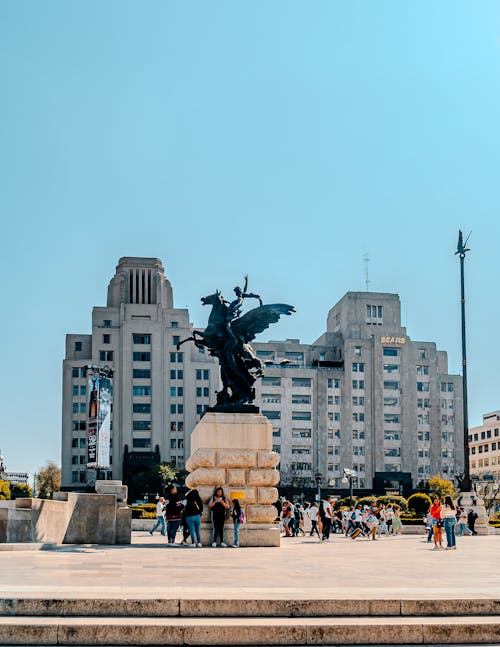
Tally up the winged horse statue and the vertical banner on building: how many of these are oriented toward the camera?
1

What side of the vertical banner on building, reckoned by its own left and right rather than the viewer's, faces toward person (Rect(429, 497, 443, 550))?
front

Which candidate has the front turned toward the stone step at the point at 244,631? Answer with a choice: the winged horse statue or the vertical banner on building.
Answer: the vertical banner on building

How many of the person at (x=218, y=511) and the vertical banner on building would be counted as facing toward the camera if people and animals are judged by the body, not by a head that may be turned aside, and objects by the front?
2

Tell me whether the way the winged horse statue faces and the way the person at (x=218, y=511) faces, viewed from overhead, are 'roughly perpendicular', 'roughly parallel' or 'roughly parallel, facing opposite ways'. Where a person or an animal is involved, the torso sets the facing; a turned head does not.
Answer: roughly perpendicular

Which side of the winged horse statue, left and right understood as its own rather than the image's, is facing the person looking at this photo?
left

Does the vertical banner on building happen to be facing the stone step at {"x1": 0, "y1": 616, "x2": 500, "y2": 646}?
yes

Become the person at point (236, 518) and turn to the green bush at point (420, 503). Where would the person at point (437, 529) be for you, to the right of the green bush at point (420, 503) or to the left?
right

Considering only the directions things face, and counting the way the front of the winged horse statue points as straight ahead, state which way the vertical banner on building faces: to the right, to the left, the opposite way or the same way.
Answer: to the left

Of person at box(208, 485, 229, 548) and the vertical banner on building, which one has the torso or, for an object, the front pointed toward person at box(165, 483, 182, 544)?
the vertical banner on building
